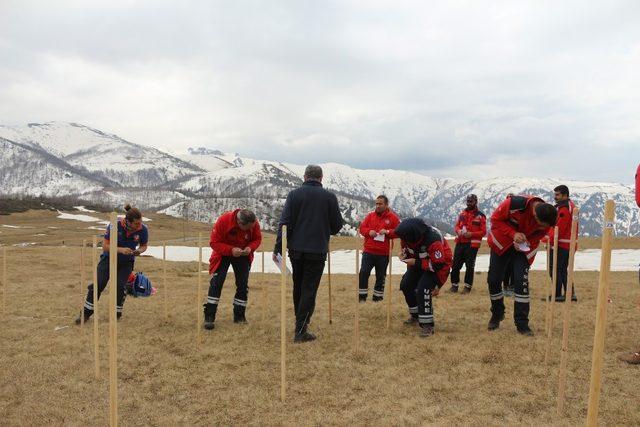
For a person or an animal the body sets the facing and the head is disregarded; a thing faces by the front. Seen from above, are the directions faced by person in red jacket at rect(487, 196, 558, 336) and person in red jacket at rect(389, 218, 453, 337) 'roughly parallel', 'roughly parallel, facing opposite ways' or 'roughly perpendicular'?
roughly perpendicular

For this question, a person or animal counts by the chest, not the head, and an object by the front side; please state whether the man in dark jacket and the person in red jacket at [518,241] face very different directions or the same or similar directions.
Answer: very different directions

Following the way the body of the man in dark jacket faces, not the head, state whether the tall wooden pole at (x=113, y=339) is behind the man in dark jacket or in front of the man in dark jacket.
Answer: behind

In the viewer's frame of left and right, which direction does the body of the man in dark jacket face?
facing away from the viewer

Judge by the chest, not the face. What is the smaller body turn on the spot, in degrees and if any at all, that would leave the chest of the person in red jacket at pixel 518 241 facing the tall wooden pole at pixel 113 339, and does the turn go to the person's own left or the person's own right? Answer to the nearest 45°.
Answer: approximately 90° to the person's own right

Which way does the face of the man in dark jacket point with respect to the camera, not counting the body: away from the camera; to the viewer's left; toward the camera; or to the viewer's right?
away from the camera

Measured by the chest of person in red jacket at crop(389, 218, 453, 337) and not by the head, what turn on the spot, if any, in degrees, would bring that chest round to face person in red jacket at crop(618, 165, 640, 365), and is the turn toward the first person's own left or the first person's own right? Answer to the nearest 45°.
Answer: approximately 90° to the first person's own left
